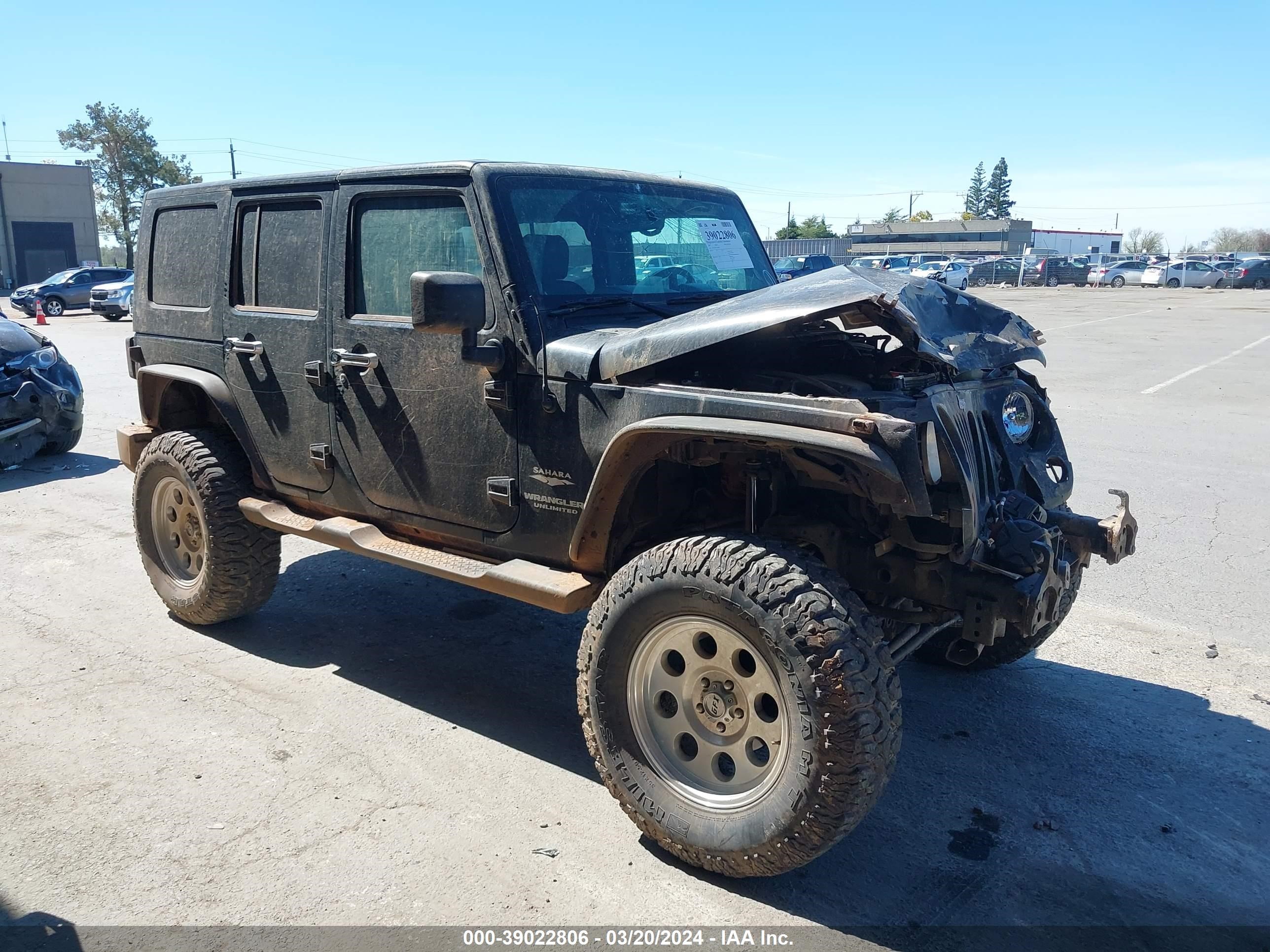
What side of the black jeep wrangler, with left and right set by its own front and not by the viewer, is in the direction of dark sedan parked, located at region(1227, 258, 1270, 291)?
left

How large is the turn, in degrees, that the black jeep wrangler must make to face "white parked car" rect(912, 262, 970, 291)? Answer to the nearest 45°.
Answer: approximately 135° to its left

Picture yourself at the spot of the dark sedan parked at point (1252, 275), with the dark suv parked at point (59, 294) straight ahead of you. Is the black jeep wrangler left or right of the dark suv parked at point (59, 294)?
left

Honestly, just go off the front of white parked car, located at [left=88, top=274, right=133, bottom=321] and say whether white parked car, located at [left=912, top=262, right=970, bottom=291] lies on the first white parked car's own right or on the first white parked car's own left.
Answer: on the first white parked car's own left

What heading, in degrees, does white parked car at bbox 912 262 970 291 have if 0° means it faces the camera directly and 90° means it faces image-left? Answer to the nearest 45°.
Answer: approximately 45°

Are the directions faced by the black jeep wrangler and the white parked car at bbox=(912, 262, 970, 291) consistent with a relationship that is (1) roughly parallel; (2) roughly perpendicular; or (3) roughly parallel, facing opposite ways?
roughly perpendicular

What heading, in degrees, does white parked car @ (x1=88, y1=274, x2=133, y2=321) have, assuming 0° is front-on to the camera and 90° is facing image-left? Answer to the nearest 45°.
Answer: approximately 45°

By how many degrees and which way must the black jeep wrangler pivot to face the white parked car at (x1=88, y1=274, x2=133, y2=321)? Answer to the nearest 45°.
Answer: approximately 180°

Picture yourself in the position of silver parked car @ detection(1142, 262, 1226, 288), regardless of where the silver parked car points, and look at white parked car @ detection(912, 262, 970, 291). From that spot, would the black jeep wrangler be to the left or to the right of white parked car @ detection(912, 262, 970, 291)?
left

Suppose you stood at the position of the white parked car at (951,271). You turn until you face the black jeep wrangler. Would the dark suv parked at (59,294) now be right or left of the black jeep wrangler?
right

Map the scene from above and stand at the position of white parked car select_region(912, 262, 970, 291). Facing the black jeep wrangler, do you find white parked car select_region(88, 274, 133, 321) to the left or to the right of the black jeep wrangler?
right
